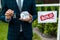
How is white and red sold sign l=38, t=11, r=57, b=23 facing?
toward the camera
